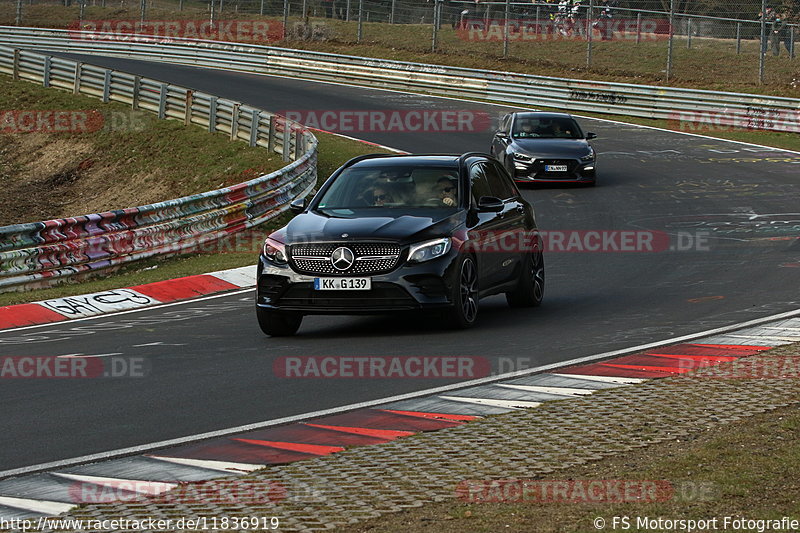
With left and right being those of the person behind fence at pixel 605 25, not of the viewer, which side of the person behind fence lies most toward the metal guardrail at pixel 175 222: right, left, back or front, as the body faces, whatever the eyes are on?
front

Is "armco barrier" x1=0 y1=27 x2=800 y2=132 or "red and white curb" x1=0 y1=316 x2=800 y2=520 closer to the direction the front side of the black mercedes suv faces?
the red and white curb

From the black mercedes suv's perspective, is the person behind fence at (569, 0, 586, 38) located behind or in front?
behind

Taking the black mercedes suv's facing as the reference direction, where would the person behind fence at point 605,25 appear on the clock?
The person behind fence is roughly at 5 o'clock from the black mercedes suv.

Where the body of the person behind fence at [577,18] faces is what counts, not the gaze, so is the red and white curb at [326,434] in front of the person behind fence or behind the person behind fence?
in front

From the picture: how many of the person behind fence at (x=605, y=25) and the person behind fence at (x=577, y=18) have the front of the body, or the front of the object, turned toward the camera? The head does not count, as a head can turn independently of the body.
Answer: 2

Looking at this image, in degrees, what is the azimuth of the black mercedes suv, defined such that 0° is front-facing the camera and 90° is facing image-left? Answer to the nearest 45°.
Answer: approximately 45°

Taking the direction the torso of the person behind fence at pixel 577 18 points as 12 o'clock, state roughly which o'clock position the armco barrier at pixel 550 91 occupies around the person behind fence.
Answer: The armco barrier is roughly at 12 o'clock from the person behind fence.

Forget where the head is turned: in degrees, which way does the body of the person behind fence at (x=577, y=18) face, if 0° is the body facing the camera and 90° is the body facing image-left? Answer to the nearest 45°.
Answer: approximately 0°

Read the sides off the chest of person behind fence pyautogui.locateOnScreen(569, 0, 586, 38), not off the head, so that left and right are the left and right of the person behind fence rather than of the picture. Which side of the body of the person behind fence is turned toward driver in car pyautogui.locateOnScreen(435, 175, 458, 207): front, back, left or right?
front

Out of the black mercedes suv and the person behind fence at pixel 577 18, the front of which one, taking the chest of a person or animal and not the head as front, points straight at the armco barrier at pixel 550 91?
the person behind fence

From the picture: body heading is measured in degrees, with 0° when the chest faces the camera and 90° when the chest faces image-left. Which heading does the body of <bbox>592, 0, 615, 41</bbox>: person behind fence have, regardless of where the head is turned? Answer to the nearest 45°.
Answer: approximately 0°

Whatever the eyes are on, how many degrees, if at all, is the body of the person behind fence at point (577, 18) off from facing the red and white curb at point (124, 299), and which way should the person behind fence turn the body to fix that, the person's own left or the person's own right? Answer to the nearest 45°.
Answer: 0° — they already face it

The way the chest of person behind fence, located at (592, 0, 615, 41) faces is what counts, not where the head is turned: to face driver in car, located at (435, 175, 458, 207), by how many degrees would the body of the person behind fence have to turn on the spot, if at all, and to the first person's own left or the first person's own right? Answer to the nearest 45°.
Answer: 0° — they already face them

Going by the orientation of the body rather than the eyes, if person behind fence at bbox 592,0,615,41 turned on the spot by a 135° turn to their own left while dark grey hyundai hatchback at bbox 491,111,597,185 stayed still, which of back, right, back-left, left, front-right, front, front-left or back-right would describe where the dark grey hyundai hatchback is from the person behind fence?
back-right
